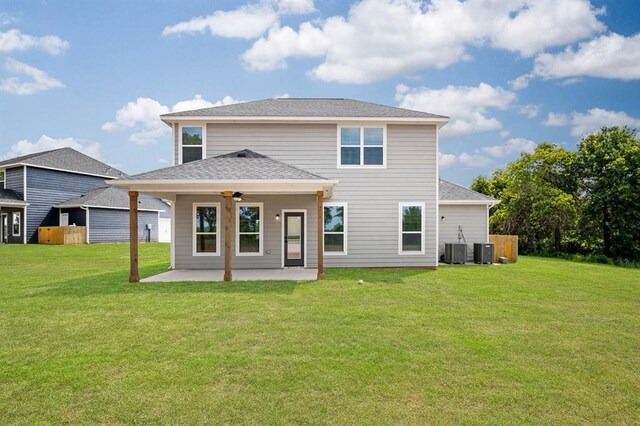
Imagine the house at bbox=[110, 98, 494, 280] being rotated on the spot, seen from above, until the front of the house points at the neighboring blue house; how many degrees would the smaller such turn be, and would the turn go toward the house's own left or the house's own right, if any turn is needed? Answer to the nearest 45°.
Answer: approximately 45° to the house's own left

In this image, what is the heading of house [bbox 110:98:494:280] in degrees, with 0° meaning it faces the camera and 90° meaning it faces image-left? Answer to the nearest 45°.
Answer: approximately 180°

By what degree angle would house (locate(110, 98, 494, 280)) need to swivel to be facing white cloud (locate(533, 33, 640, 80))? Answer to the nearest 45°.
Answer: approximately 45° to its right

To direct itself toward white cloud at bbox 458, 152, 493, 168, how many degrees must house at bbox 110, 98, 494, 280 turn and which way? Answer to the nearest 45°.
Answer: approximately 45° to its right

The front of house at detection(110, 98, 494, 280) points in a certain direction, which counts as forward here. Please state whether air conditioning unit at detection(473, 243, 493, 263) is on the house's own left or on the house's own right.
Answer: on the house's own right
